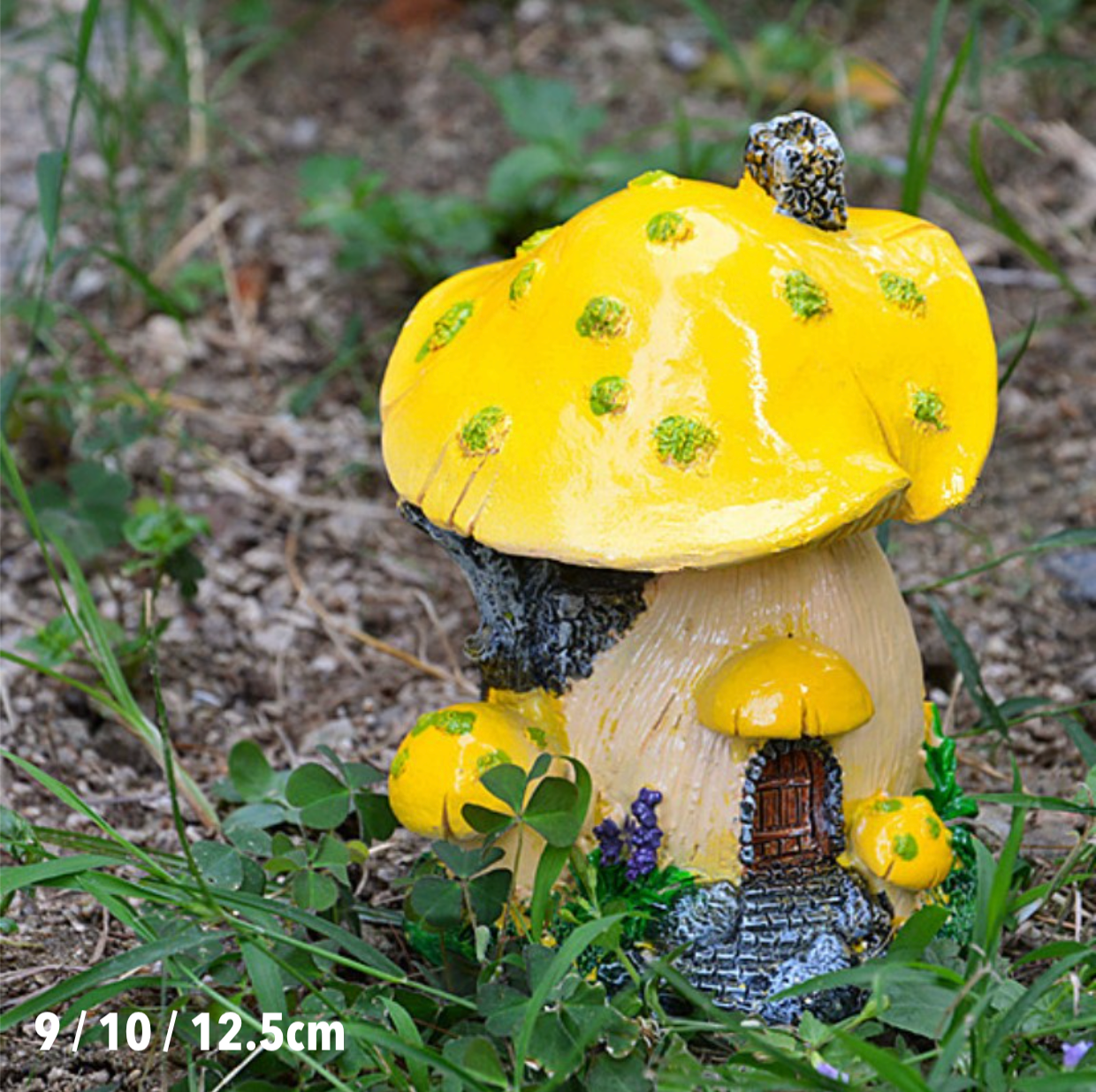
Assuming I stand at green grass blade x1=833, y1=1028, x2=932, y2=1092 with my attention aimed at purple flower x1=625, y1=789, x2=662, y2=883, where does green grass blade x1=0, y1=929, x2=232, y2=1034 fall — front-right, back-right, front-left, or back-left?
front-left

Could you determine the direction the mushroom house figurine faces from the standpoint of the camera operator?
facing the viewer

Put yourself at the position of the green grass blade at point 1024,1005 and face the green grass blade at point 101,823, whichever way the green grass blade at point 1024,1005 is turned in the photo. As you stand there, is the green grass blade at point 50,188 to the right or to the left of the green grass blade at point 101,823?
right

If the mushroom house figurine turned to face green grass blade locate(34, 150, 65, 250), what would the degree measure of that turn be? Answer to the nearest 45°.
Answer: approximately 135° to its right

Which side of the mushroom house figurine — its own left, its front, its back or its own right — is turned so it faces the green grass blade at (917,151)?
back
